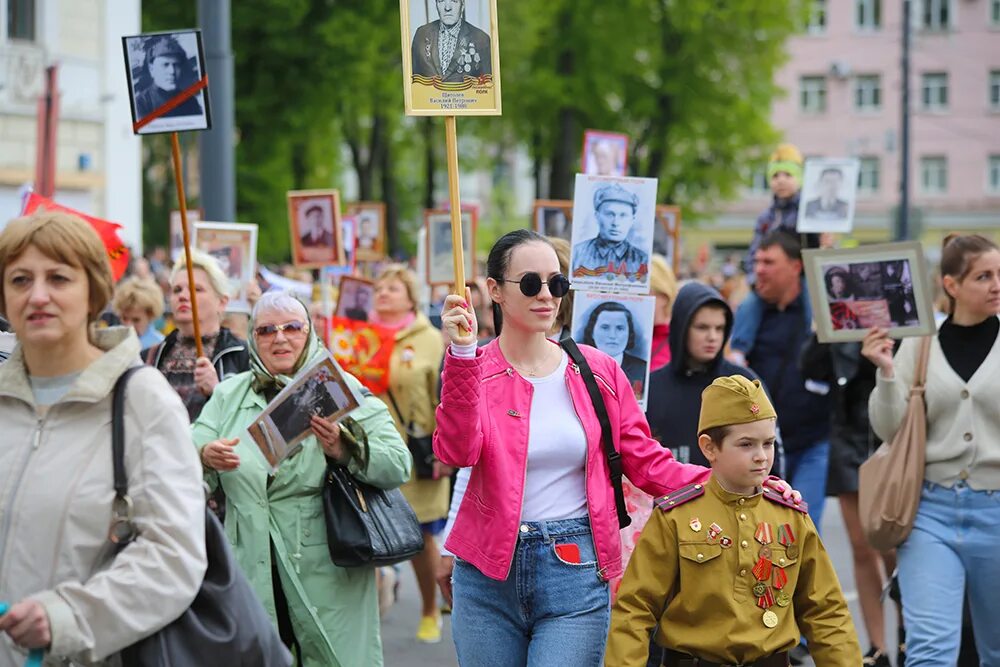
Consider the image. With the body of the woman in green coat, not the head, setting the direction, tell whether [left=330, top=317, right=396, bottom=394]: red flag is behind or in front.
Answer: behind

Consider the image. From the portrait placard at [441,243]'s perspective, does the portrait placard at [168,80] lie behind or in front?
in front

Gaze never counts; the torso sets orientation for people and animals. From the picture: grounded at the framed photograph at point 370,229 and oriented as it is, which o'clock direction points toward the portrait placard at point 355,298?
The portrait placard is roughly at 12 o'clock from the framed photograph.

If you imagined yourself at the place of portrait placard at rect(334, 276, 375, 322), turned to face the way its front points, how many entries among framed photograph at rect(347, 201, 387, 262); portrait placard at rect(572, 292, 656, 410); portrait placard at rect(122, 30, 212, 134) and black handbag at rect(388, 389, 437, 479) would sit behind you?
1

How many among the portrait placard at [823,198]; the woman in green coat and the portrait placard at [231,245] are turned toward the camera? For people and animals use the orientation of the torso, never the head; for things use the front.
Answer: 3

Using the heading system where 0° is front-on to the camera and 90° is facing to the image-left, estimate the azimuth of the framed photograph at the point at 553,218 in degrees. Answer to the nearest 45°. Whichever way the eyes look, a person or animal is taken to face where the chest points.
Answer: approximately 0°

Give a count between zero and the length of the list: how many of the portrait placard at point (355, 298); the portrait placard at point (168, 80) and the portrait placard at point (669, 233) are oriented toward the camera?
3
